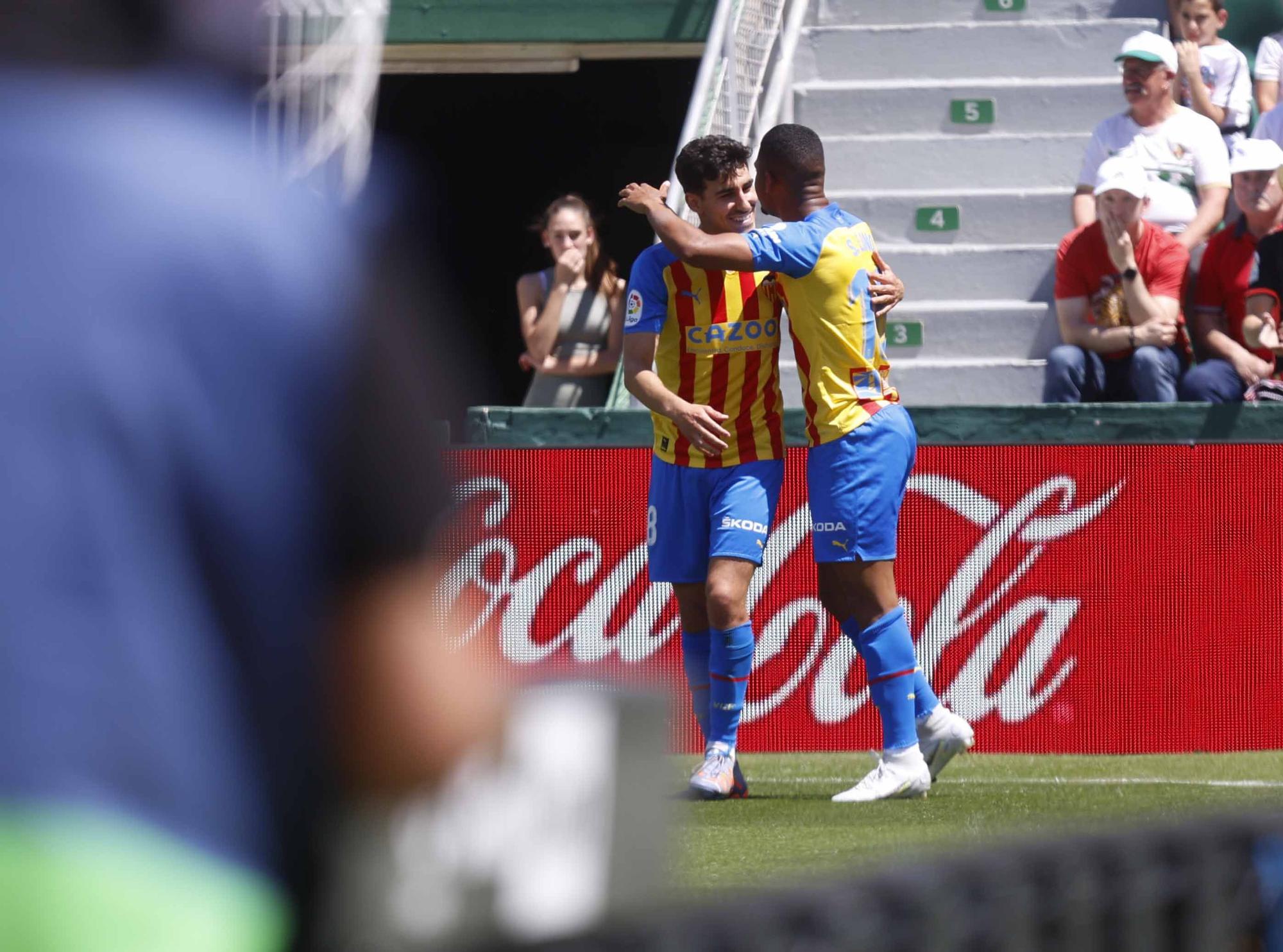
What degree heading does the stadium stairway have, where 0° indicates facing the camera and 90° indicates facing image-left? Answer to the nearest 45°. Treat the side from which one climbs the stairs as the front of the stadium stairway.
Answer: approximately 0°

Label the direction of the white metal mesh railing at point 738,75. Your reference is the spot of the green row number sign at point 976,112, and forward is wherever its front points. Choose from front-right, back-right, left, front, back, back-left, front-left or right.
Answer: front-right

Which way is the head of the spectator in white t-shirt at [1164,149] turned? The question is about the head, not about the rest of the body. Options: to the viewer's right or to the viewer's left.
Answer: to the viewer's left

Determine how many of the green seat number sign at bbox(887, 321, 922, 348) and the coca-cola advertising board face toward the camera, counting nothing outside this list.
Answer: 2

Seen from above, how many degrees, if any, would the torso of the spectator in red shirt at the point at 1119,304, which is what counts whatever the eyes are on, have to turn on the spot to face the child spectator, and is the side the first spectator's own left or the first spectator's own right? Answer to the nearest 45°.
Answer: approximately 180°
